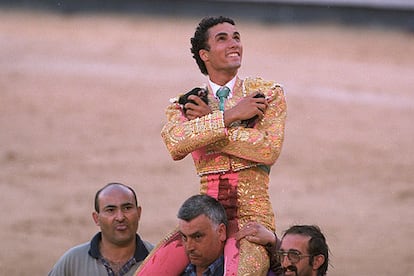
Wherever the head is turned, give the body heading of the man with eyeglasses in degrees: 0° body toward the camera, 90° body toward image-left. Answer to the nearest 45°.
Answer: approximately 45°
